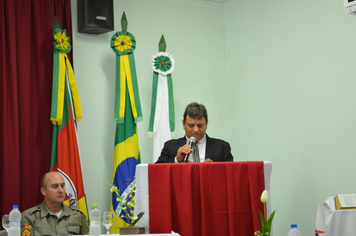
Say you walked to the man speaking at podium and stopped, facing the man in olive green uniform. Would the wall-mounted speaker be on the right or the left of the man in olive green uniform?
right

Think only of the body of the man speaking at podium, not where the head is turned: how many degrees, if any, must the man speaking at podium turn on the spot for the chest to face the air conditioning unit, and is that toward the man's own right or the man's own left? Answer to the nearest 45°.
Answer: approximately 90° to the man's own left

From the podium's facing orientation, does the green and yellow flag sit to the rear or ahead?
to the rear

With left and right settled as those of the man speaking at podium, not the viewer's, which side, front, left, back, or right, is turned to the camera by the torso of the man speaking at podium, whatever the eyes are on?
front

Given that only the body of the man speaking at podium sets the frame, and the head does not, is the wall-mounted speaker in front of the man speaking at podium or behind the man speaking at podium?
behind

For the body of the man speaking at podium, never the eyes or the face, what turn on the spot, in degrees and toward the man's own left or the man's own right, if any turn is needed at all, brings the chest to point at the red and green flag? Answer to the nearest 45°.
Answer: approximately 135° to the man's own right

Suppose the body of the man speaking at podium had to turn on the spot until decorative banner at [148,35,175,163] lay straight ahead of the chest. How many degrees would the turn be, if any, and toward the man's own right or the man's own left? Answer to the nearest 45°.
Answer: approximately 180°

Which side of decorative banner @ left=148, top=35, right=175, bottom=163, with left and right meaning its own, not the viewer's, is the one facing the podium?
front

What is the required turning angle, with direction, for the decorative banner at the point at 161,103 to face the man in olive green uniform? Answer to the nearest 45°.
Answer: approximately 45° to its right

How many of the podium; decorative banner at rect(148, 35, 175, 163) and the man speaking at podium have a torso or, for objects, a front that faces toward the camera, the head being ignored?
3

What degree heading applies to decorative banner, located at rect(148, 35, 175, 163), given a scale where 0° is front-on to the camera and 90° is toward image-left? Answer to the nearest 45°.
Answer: approximately 0°

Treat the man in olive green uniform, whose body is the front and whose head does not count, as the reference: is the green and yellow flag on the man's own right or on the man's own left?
on the man's own left

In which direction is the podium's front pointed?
toward the camera
